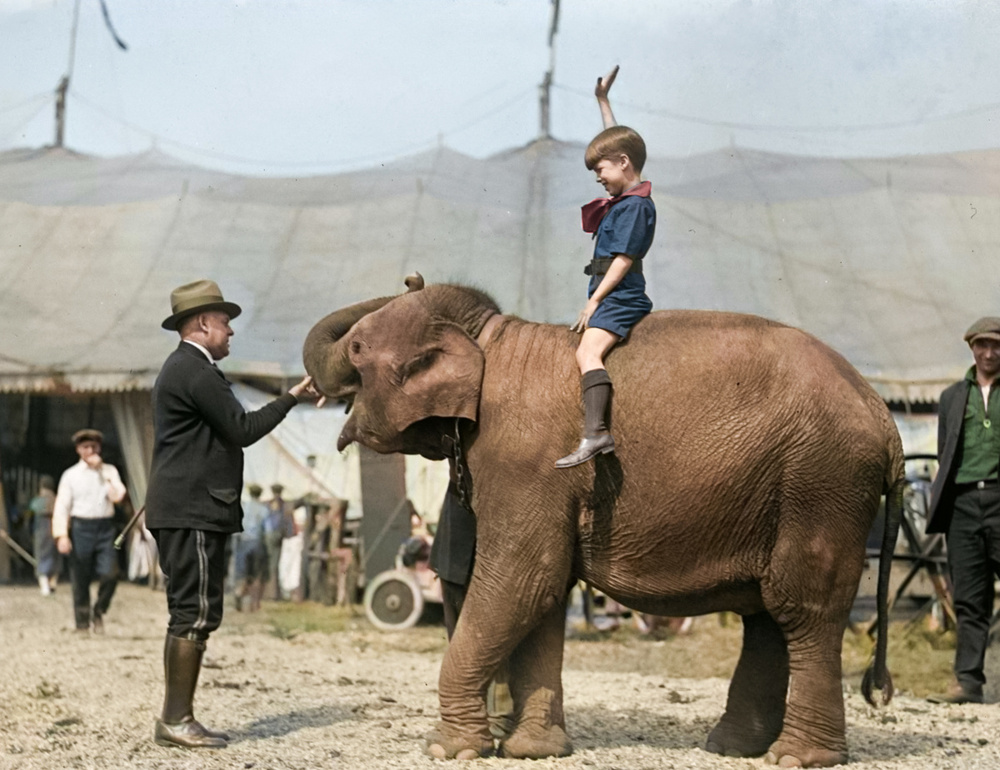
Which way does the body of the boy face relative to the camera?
to the viewer's left

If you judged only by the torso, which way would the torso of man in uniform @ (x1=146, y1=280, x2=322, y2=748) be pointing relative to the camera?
to the viewer's right

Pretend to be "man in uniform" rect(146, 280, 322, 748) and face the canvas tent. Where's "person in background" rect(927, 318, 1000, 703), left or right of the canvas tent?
right
